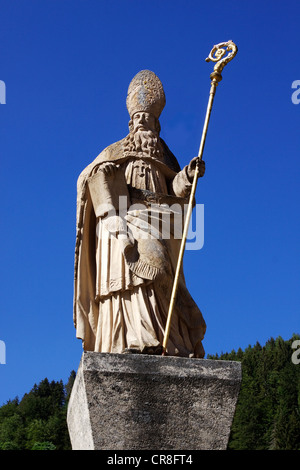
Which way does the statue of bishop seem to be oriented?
toward the camera
